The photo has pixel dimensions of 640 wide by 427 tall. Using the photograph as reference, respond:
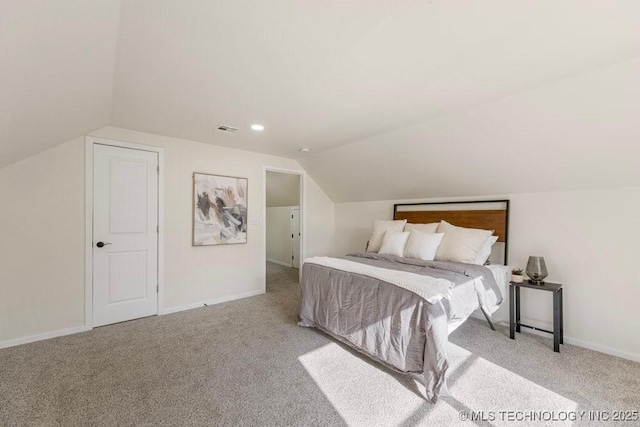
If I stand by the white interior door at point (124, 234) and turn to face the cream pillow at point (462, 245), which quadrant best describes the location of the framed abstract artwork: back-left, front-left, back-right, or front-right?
front-left

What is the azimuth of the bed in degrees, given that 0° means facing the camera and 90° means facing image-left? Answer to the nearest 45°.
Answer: approximately 45°

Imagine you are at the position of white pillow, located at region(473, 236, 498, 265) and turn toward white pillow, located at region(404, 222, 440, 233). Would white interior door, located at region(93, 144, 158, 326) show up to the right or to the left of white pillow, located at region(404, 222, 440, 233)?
left

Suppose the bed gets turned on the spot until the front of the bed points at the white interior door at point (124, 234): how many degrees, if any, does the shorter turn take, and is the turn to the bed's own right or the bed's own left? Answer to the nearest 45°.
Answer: approximately 45° to the bed's own right

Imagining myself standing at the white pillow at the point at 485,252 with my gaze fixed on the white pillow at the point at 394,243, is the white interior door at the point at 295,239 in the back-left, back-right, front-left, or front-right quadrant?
front-right

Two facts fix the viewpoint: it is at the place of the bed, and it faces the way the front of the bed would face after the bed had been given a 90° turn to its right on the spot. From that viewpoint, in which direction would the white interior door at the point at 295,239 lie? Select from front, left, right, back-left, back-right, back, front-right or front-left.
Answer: front
